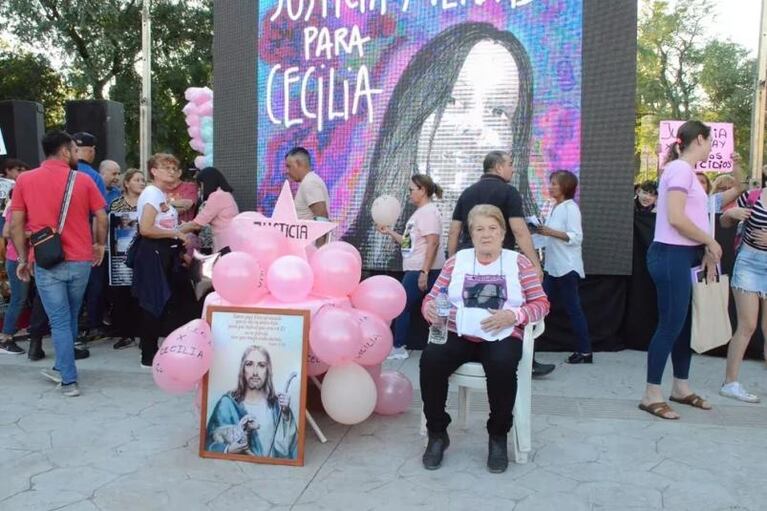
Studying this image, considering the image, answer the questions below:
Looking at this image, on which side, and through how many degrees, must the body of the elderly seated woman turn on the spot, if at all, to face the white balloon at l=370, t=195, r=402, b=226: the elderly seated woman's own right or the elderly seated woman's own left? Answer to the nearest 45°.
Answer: approximately 180°

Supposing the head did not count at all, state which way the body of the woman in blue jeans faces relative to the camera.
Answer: to the viewer's left

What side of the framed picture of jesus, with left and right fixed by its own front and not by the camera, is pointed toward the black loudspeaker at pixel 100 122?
back

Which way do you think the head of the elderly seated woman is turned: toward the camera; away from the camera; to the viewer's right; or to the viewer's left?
toward the camera

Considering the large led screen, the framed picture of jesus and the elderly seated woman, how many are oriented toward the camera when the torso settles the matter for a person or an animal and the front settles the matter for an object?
3

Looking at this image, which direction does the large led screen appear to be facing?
toward the camera

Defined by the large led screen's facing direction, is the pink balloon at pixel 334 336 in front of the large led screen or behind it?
in front

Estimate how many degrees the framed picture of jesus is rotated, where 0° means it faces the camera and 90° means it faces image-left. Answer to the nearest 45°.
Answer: approximately 0°

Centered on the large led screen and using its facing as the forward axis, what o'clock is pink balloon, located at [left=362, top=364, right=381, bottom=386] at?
The pink balloon is roughly at 12 o'clock from the large led screen.
